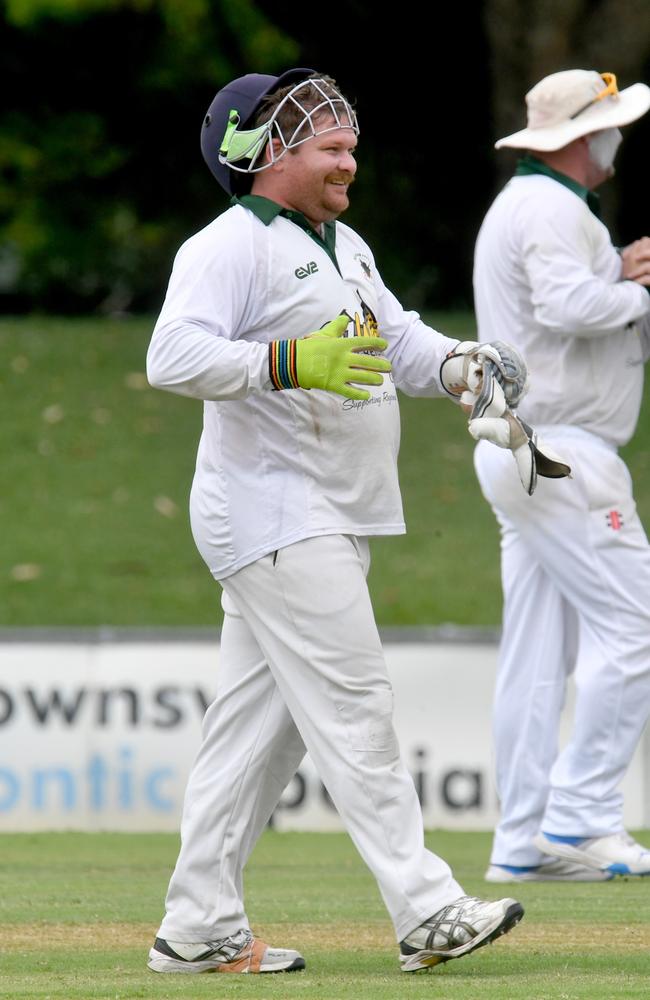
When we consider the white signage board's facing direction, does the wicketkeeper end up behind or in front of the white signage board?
in front

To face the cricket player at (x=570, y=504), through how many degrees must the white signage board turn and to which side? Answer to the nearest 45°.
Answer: approximately 45° to its left

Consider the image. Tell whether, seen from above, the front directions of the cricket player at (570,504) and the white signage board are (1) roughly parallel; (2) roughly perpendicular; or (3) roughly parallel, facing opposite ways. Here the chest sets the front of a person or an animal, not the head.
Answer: roughly perpendicular

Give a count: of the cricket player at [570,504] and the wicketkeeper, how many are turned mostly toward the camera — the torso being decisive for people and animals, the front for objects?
0

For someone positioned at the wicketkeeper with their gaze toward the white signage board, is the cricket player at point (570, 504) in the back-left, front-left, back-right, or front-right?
front-right

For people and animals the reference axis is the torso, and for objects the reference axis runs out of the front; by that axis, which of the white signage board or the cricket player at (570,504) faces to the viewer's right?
the cricket player

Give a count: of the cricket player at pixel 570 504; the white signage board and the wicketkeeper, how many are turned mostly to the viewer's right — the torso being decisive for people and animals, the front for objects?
2

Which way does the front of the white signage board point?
toward the camera

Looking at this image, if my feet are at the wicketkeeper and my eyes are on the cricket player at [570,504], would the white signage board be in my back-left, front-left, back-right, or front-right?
front-left

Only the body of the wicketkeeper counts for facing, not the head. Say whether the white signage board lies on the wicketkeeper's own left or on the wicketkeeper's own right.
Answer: on the wicketkeeper's own left

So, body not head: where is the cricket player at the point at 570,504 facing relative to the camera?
to the viewer's right

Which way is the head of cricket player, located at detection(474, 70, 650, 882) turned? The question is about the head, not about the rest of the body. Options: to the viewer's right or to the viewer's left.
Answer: to the viewer's right

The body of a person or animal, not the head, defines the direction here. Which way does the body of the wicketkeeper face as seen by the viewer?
to the viewer's right
